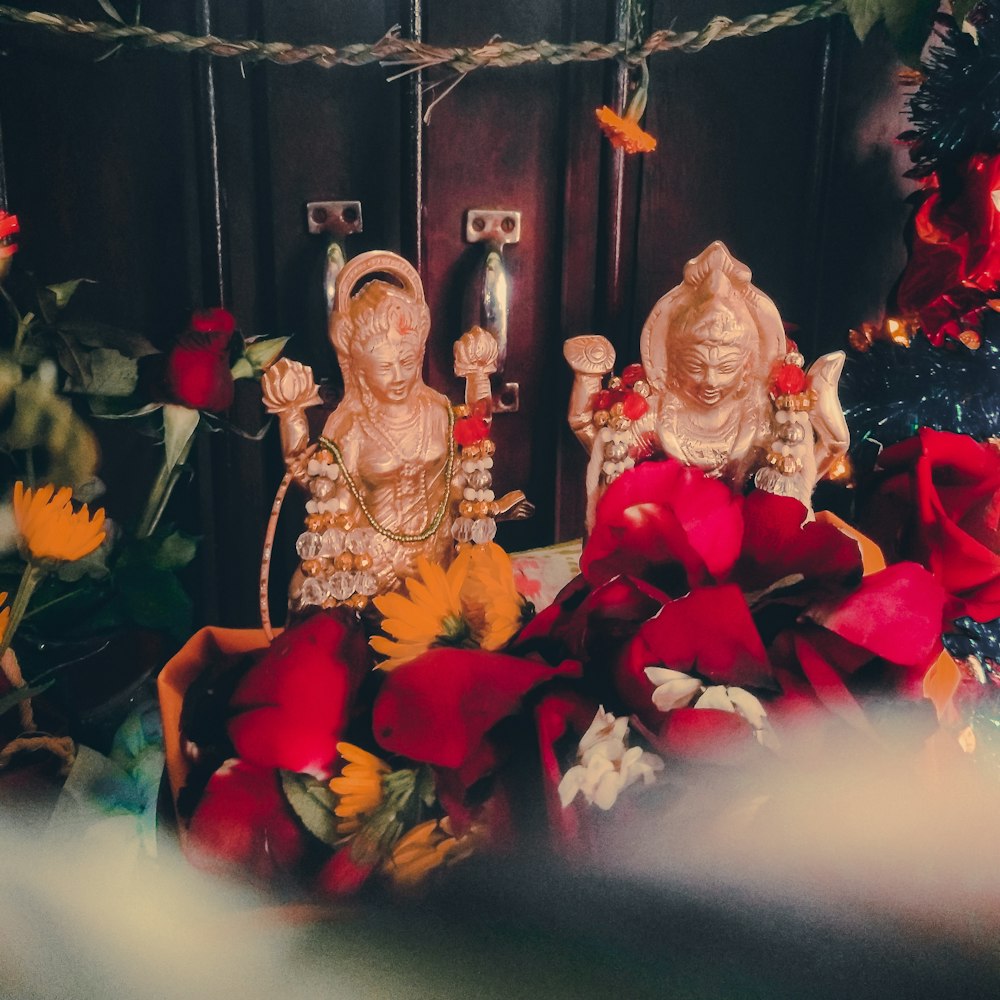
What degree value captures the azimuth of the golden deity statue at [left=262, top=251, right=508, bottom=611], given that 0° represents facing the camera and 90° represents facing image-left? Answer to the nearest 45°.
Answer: approximately 315°

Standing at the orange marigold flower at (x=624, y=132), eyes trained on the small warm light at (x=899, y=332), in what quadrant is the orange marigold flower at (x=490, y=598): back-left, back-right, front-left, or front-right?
back-right

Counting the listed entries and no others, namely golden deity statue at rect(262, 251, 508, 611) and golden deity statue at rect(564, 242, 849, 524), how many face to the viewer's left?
0

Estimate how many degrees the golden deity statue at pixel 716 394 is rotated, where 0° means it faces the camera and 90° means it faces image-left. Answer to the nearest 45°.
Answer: approximately 0°
